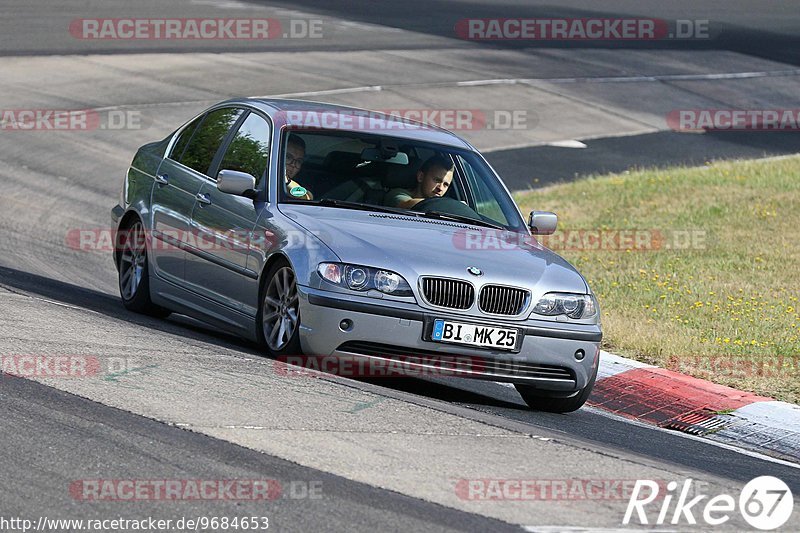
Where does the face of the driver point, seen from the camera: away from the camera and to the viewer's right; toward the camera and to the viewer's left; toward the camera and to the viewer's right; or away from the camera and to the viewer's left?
toward the camera and to the viewer's right

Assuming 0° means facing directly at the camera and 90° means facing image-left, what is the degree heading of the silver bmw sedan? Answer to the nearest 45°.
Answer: approximately 315°

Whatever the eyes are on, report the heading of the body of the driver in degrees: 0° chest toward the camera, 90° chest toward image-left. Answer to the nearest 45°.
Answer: approximately 315°

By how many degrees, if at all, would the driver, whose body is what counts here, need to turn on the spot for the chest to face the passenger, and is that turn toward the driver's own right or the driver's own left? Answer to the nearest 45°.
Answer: approximately 135° to the driver's own right
